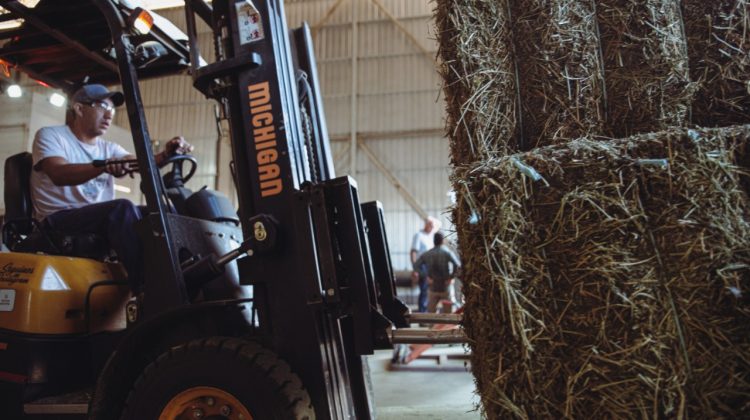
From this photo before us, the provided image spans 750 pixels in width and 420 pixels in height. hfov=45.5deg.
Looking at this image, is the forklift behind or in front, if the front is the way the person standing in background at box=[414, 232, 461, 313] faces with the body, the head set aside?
behind

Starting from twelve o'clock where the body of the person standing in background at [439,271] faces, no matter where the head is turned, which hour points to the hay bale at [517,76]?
The hay bale is roughly at 6 o'clock from the person standing in background.

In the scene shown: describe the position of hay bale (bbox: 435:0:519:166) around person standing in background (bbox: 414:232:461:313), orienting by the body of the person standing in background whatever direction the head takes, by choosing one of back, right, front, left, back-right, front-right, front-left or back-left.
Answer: back

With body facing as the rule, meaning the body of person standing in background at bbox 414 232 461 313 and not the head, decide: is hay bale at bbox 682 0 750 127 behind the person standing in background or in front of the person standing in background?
behind

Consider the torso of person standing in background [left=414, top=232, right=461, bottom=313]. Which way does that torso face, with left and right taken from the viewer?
facing away from the viewer

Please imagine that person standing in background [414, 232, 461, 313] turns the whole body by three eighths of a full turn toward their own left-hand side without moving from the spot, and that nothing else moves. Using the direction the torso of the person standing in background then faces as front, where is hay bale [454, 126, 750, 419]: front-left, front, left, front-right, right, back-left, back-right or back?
front-left

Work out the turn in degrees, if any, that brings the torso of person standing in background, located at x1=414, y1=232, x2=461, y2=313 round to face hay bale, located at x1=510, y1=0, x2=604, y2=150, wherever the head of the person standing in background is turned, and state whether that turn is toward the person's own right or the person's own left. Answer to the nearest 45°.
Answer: approximately 180°

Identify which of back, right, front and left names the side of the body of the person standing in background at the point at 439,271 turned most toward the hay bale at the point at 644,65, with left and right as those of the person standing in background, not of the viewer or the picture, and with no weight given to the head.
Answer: back
